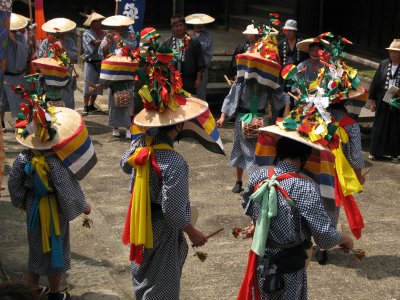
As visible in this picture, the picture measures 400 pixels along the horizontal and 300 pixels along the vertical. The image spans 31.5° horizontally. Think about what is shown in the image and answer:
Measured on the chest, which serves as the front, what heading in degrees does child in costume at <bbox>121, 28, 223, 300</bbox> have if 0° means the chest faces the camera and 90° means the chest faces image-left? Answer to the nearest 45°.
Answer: approximately 225°

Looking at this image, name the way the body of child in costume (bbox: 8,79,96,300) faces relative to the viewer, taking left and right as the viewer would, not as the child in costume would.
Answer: facing away from the viewer and to the right of the viewer

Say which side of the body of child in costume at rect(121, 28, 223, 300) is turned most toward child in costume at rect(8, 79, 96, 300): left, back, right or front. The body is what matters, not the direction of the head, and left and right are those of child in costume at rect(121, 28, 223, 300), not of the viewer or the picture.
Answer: left

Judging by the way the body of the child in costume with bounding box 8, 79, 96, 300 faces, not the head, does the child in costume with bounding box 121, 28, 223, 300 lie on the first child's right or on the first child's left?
on the first child's right
